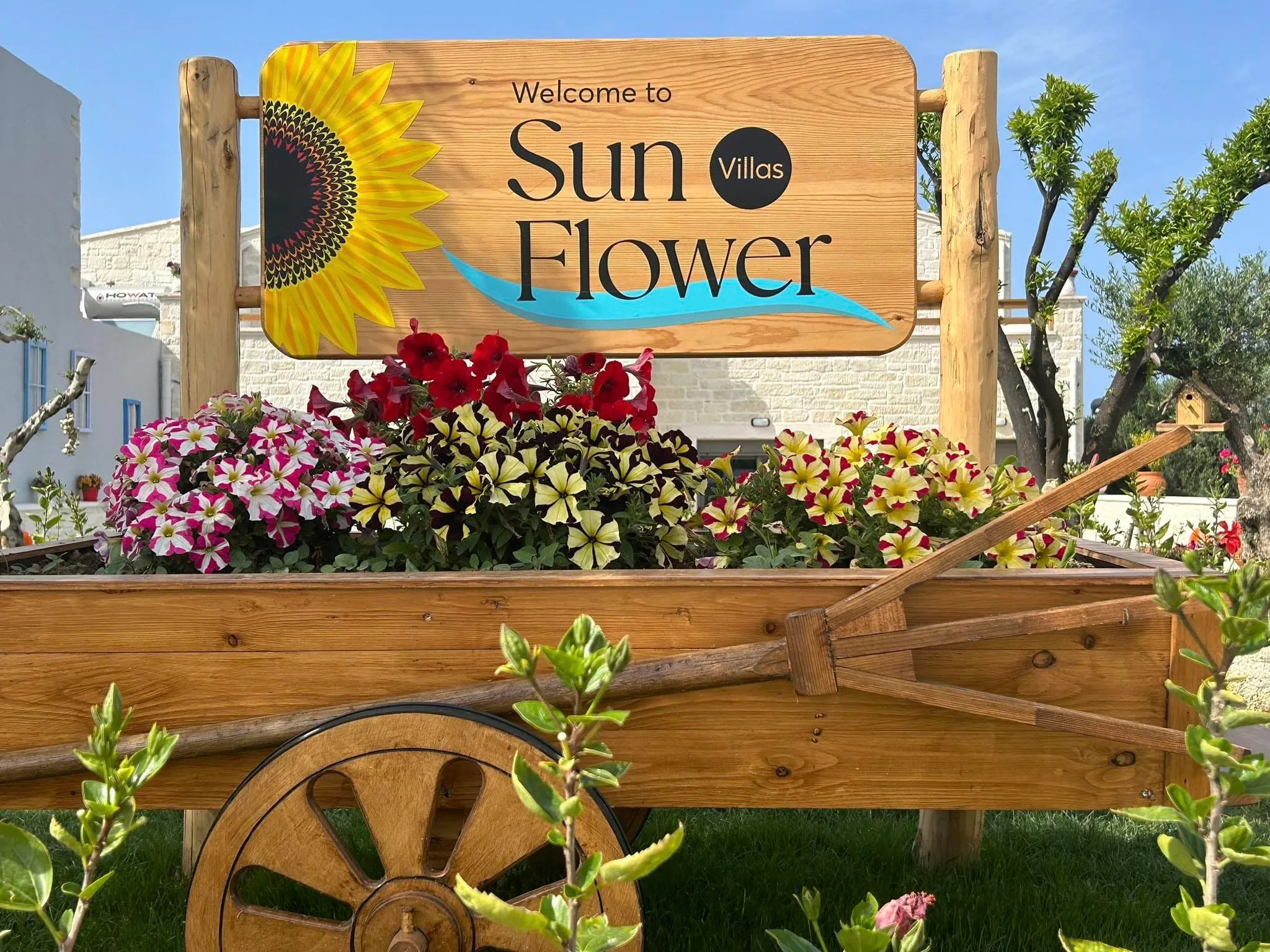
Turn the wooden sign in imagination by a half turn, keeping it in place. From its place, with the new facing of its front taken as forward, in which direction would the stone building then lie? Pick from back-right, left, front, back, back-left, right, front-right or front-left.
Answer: front

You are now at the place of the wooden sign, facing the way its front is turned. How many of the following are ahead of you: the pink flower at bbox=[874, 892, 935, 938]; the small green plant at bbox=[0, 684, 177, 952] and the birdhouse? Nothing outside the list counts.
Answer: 2

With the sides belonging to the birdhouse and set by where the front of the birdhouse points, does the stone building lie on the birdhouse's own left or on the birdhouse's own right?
on the birdhouse's own right

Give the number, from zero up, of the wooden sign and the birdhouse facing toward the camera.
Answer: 2

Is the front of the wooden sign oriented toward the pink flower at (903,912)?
yes

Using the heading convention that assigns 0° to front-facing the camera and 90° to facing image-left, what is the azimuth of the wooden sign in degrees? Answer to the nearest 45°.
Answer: approximately 0°

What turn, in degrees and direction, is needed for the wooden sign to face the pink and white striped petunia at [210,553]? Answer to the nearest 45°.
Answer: approximately 45° to its right

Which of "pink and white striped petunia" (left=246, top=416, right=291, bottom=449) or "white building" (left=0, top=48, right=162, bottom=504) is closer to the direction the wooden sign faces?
the pink and white striped petunia
